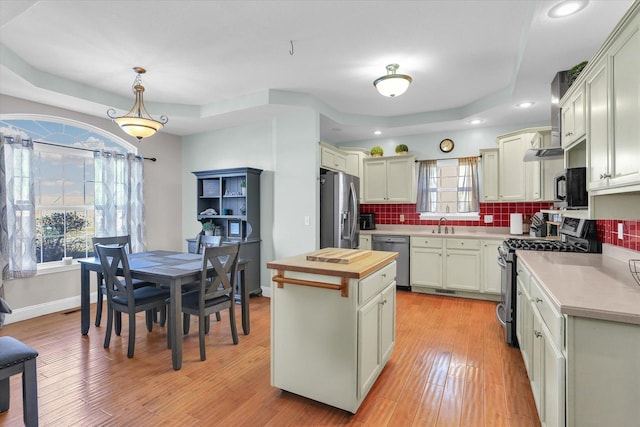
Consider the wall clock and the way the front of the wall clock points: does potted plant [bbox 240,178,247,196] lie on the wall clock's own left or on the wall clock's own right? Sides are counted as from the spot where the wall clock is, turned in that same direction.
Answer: on the wall clock's own right

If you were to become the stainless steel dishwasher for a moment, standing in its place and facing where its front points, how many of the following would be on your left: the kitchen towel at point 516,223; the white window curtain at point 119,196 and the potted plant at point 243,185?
1

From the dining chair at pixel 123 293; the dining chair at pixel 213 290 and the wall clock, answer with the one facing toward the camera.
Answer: the wall clock

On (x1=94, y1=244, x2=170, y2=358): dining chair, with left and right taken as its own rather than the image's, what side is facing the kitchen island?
right

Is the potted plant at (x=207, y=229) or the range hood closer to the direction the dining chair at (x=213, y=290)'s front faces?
the potted plant

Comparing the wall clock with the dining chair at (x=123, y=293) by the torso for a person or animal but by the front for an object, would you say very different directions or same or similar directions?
very different directions

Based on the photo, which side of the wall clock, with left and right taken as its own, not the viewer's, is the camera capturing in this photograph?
front

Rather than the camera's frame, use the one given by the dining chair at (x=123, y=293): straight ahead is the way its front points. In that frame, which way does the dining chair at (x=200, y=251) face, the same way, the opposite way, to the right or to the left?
the opposite way

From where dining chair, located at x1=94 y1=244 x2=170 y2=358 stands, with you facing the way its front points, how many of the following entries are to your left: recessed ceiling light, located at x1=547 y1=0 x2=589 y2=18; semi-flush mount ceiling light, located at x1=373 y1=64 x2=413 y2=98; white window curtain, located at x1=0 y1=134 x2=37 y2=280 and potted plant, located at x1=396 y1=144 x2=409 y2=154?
1

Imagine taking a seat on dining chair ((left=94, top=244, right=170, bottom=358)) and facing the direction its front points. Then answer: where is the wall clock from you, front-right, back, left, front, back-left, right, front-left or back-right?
front-right

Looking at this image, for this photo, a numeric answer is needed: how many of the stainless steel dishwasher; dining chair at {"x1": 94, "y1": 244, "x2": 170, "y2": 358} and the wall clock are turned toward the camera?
2

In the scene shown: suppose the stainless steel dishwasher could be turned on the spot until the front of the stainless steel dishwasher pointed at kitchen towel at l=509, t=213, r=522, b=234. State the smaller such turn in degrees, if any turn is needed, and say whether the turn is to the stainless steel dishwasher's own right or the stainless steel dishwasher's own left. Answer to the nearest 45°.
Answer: approximately 90° to the stainless steel dishwasher's own left

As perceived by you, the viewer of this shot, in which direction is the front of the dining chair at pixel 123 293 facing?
facing away from the viewer and to the right of the viewer

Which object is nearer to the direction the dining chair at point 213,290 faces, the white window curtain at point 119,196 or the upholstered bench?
the white window curtain

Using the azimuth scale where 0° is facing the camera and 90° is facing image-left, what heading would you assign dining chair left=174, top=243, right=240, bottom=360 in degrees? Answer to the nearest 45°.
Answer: approximately 135°
